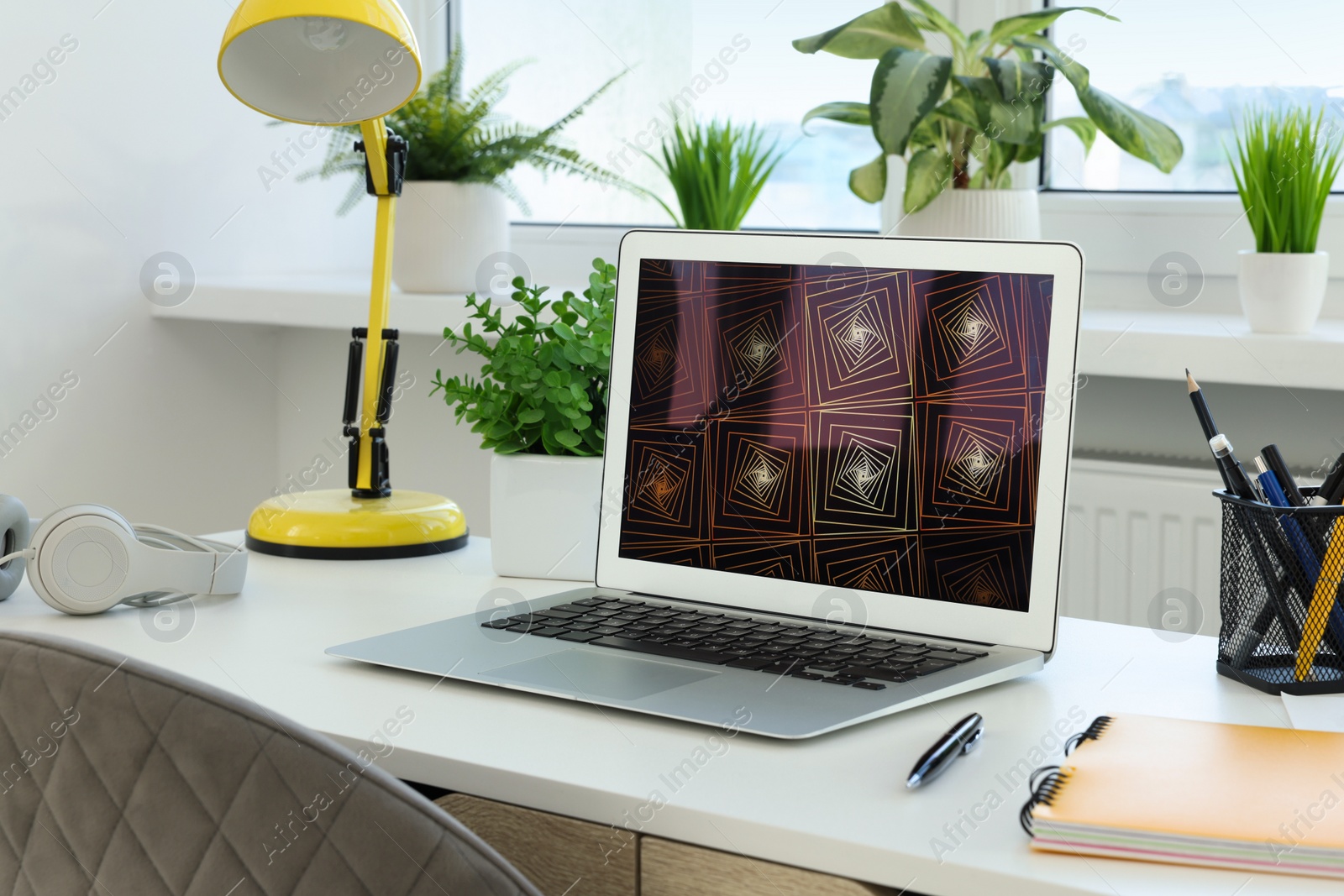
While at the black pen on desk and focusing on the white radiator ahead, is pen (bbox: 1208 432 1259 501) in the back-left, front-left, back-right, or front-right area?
front-right

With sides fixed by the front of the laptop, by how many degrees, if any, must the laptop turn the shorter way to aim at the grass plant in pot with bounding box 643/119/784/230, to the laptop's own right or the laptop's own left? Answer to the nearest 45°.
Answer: approximately 135° to the laptop's own right

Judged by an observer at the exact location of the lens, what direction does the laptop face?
facing the viewer and to the left of the viewer

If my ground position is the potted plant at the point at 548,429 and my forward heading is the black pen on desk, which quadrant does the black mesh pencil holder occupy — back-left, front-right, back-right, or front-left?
front-left

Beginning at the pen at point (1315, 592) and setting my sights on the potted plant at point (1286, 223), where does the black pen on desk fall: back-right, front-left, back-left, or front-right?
back-left

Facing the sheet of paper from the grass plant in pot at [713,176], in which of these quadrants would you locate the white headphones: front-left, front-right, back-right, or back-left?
front-right

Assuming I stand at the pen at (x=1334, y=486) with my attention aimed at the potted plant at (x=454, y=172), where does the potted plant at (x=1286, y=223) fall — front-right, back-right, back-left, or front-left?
front-right
